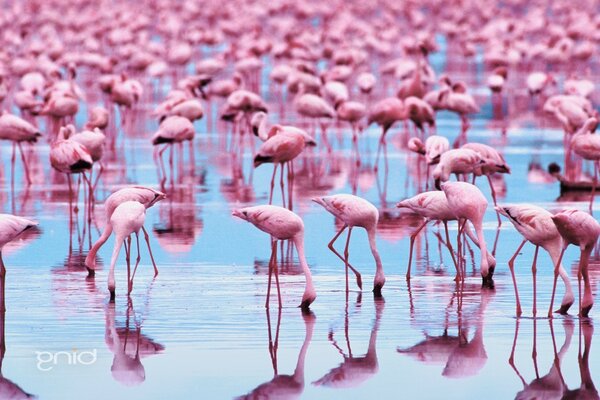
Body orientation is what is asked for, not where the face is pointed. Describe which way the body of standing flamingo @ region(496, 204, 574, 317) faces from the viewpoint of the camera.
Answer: to the viewer's right

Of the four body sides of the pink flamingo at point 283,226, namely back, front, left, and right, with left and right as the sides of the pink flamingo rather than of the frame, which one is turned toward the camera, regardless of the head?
right

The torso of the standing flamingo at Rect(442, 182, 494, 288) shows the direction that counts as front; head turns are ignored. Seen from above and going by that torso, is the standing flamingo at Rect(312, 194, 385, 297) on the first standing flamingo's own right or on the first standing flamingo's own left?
on the first standing flamingo's own right

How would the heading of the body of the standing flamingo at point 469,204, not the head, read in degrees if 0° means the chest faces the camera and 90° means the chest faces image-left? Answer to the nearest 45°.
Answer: approximately 315°

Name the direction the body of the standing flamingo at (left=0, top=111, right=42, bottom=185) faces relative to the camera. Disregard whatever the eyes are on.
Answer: to the viewer's left

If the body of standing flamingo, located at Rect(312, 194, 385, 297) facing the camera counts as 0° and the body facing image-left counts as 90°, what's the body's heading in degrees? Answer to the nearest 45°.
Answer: approximately 270°

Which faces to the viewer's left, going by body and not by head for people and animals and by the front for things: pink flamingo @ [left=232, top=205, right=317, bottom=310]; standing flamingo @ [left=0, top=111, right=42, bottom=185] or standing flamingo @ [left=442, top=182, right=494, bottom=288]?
standing flamingo @ [left=0, top=111, right=42, bottom=185]
